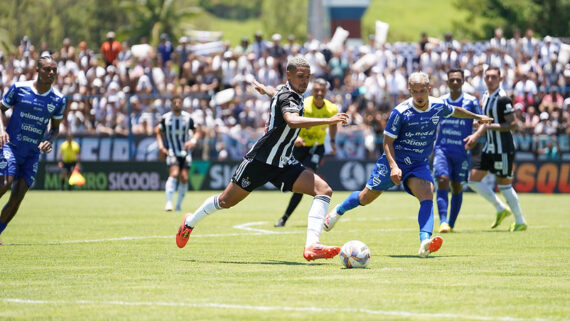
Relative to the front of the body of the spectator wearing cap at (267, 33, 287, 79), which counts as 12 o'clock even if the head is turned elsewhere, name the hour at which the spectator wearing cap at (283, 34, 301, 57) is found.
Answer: the spectator wearing cap at (283, 34, 301, 57) is roughly at 9 o'clock from the spectator wearing cap at (267, 33, 287, 79).

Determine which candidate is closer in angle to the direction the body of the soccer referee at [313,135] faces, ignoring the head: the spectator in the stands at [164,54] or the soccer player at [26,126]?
the soccer player

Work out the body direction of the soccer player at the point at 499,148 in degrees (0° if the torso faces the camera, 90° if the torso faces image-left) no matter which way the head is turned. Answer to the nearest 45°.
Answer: approximately 45°

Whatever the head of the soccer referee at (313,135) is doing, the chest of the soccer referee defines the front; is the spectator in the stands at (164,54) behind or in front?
behind

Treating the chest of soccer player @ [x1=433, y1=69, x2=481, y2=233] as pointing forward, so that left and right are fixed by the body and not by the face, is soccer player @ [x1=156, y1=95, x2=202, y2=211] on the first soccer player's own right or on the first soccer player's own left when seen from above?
on the first soccer player's own right

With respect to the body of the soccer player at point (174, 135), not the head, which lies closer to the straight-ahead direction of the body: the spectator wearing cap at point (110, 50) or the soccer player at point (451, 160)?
the soccer player

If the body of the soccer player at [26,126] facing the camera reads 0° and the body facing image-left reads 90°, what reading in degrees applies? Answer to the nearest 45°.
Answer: approximately 315°
